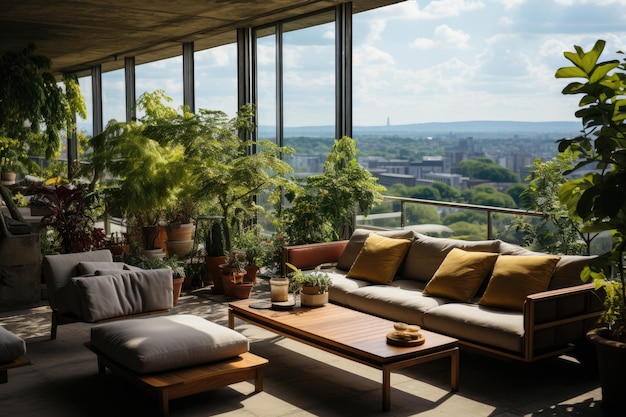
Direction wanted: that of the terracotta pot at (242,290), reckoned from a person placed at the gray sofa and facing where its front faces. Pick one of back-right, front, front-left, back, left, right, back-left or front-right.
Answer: right

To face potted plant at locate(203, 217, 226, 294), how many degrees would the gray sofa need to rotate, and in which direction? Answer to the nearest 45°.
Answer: approximately 90° to its right

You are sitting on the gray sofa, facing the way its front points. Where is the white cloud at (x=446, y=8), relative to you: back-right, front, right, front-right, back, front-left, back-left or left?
back-right

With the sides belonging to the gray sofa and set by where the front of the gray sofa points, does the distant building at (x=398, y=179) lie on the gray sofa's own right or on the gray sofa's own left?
on the gray sofa's own right

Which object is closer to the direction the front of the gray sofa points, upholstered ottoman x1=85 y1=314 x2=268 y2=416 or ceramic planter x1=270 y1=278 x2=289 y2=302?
the upholstered ottoman

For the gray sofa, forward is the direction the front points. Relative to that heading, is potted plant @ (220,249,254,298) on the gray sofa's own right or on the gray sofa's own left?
on the gray sofa's own right

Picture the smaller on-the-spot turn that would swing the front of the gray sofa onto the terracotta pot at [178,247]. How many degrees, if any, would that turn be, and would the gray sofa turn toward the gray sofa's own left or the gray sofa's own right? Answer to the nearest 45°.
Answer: approximately 90° to the gray sofa's own right

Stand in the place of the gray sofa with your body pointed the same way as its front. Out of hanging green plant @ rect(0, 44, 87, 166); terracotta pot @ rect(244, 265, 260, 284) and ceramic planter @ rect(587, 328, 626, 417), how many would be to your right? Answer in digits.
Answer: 2

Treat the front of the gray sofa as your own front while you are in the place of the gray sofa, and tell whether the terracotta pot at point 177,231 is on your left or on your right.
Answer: on your right

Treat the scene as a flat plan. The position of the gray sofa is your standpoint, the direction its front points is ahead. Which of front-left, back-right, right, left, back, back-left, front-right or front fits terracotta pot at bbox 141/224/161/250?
right

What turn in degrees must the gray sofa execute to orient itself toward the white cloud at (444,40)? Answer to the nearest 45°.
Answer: approximately 135° to its right

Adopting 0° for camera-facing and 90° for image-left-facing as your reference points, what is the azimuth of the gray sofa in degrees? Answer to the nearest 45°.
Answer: approximately 45°

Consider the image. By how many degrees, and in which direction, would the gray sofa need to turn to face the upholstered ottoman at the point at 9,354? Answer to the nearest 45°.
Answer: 0° — it already faces it

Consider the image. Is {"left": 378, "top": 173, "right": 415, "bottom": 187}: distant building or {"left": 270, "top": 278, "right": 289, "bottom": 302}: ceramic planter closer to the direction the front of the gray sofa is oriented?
the ceramic planter
